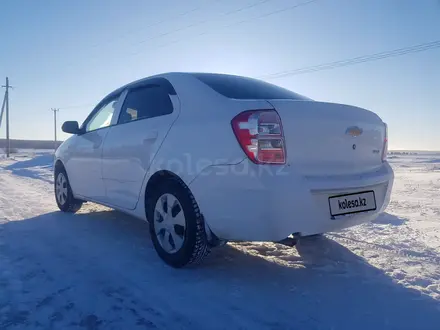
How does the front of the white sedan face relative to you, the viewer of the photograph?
facing away from the viewer and to the left of the viewer
